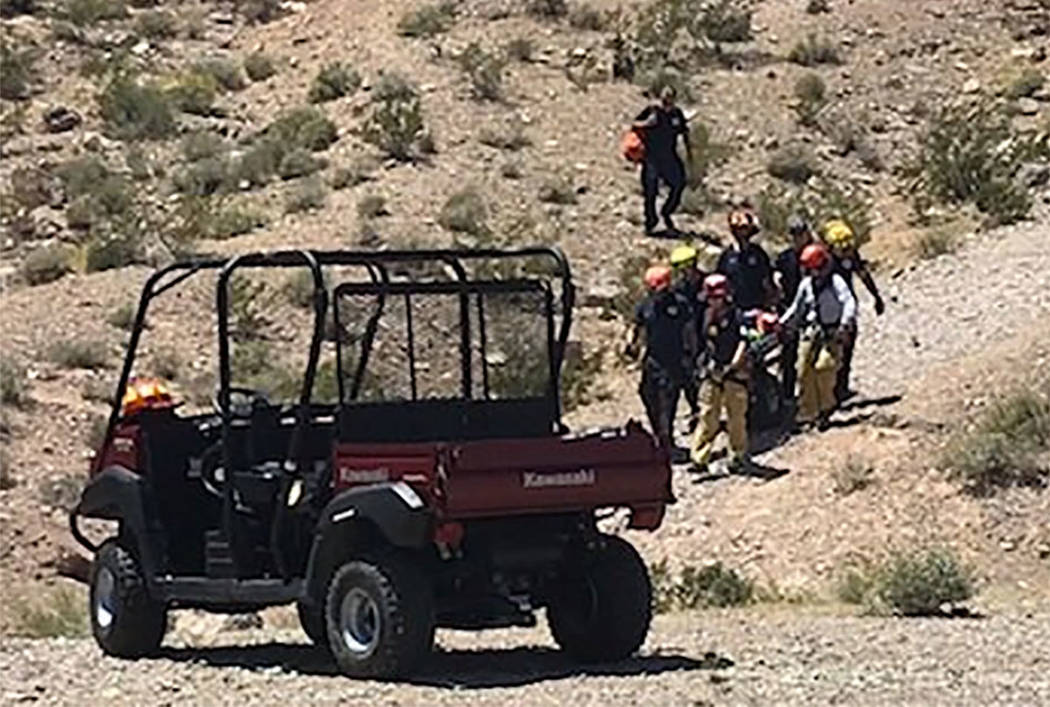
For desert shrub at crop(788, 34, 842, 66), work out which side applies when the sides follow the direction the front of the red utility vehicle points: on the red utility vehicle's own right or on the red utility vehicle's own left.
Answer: on the red utility vehicle's own right

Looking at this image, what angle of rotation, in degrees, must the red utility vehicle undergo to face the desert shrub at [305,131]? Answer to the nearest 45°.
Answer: approximately 45° to its right

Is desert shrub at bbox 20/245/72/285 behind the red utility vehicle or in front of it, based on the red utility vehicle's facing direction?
in front

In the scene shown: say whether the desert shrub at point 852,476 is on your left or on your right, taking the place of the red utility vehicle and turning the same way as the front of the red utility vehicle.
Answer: on your right

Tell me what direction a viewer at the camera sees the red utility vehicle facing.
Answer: facing away from the viewer and to the left of the viewer

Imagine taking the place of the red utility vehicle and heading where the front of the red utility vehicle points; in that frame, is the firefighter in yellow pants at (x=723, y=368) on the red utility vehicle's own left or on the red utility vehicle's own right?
on the red utility vehicle's own right

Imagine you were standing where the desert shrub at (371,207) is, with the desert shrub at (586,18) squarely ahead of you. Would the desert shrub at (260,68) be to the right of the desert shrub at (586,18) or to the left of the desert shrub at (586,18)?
left

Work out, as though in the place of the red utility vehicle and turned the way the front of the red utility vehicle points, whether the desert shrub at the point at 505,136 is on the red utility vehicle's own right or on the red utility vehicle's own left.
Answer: on the red utility vehicle's own right

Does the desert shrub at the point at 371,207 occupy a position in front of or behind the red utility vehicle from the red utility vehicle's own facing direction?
in front

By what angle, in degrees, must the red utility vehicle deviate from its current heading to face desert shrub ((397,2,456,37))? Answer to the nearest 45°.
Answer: approximately 45° to its right

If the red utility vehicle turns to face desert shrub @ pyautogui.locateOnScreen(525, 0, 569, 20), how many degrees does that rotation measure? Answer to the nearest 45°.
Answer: approximately 45° to its right

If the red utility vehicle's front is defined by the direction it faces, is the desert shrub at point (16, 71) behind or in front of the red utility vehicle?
in front
